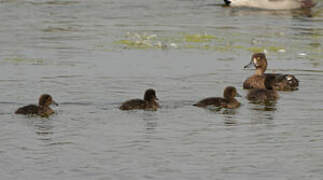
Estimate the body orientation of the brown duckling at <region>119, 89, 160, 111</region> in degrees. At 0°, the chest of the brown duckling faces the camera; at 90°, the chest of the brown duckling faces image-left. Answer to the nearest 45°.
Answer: approximately 270°

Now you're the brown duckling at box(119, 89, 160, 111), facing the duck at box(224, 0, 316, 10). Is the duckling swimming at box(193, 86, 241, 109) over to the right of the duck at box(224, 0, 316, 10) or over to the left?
right

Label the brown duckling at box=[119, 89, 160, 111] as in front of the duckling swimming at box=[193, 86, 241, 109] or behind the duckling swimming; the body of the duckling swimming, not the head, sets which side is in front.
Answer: behind

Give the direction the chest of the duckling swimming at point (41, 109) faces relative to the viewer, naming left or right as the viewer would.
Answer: facing to the right of the viewer

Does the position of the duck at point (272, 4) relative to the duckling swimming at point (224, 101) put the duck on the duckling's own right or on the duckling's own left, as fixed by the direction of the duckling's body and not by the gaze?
on the duckling's own left

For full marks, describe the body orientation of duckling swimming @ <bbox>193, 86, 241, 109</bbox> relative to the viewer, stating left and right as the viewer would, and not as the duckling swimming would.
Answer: facing to the right of the viewer
